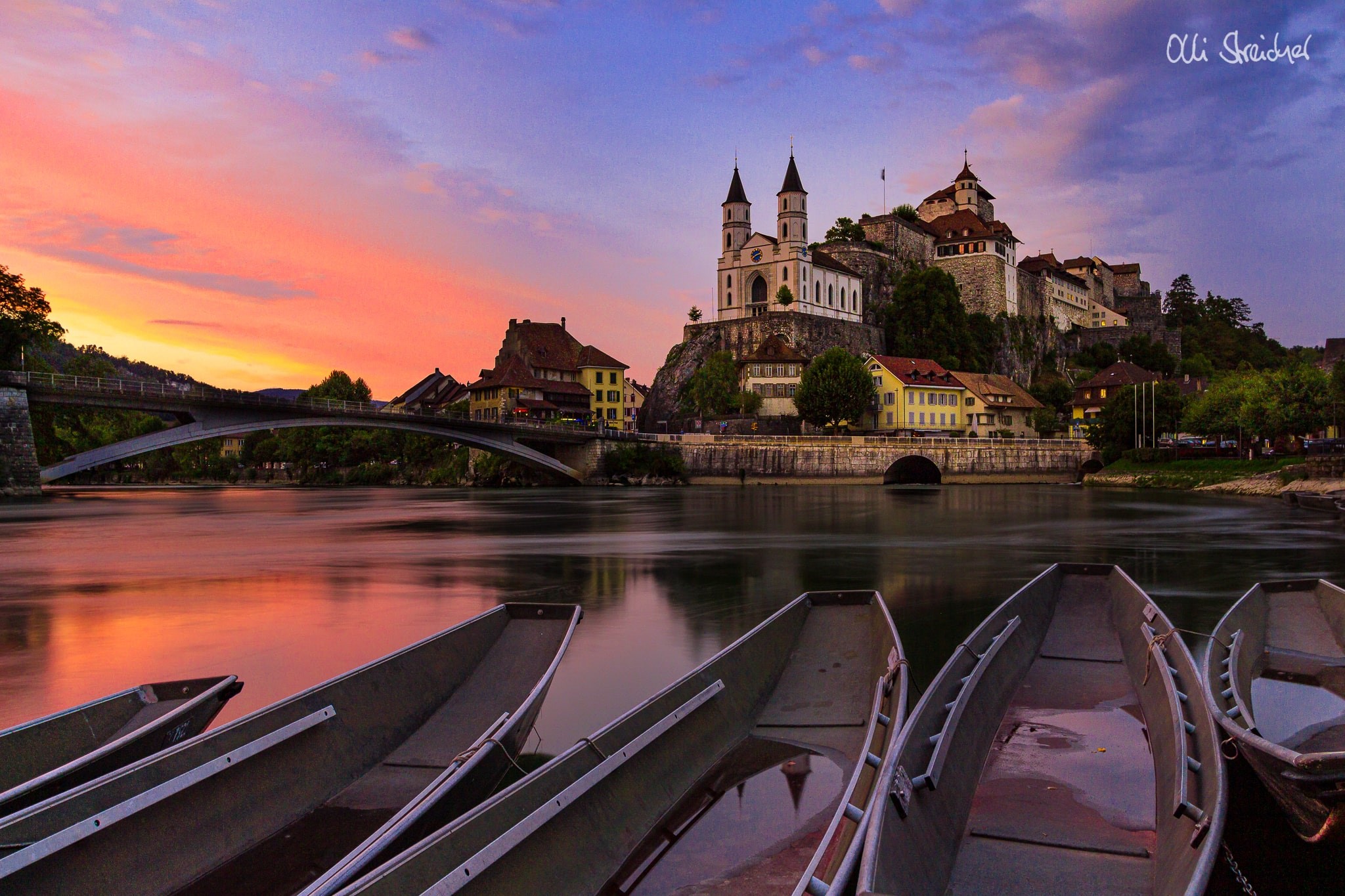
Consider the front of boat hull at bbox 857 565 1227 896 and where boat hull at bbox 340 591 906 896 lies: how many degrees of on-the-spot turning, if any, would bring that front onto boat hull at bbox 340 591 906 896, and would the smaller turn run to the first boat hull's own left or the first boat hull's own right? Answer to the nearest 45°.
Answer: approximately 90° to the first boat hull's own left

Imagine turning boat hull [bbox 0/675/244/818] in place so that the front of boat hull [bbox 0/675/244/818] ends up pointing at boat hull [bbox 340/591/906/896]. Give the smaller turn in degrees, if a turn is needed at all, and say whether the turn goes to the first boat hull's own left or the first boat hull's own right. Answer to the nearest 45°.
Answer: approximately 90° to the first boat hull's own right

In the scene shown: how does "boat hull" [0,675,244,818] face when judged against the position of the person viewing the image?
facing away from the viewer and to the right of the viewer

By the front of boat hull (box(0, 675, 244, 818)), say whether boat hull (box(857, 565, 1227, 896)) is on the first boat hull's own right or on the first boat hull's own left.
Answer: on the first boat hull's own right

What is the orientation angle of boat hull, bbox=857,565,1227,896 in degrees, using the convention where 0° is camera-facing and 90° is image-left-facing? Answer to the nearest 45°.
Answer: approximately 180°

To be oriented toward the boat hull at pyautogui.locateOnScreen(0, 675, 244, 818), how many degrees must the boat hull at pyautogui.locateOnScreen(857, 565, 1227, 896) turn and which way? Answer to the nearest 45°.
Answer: approximately 90° to its left

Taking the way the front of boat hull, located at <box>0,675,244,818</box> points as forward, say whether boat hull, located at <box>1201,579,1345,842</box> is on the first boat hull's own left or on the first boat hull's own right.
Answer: on the first boat hull's own right

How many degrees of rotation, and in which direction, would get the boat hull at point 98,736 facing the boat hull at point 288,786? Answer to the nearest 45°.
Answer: approximately 90° to its right

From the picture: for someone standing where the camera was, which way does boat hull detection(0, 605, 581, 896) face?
facing away from the viewer and to the right of the viewer
